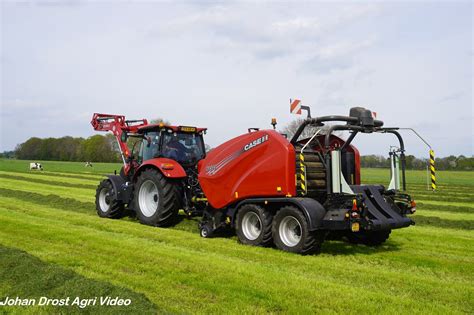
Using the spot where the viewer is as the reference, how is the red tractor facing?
facing away from the viewer and to the left of the viewer
